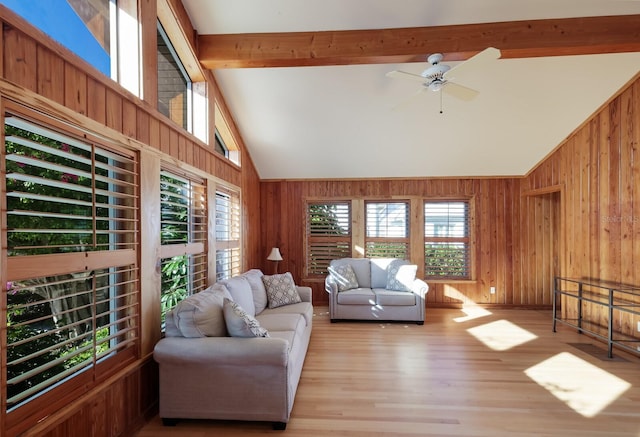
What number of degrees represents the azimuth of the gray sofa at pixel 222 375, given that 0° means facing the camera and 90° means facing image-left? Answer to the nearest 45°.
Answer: approximately 270°

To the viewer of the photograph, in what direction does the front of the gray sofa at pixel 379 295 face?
facing the viewer

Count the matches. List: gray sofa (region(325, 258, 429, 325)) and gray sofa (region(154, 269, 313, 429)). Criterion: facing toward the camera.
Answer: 1

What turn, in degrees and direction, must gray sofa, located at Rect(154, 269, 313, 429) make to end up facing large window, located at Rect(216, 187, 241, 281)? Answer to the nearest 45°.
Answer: approximately 90° to its left

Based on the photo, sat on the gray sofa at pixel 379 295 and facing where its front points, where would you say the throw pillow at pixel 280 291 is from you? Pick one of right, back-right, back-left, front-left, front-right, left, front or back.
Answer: front-right

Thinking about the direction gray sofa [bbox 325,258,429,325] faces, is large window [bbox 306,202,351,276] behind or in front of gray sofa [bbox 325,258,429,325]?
behind
